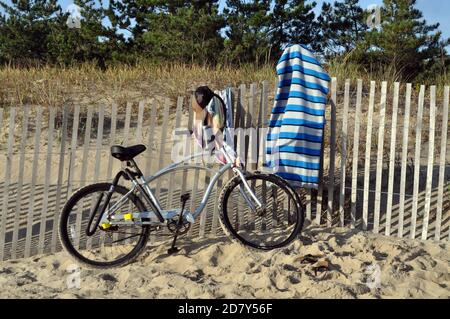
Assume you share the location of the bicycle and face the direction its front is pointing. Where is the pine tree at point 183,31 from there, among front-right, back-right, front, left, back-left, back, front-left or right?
left

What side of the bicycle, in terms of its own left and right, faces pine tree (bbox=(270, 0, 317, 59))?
left

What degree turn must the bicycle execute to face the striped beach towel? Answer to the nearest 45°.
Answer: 0° — it already faces it

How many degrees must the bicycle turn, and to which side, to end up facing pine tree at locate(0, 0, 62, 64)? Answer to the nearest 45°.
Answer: approximately 90° to its left

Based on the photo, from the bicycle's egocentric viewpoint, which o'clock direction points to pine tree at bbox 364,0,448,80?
The pine tree is roughly at 10 o'clock from the bicycle.

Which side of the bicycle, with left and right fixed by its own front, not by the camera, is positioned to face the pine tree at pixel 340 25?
left

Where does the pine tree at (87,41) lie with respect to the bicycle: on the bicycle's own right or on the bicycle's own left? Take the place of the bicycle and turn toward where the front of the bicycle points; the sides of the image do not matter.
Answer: on the bicycle's own left

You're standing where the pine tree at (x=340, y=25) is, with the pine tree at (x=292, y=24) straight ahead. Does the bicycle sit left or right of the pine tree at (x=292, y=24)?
left

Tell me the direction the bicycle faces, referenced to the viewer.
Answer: facing to the right of the viewer

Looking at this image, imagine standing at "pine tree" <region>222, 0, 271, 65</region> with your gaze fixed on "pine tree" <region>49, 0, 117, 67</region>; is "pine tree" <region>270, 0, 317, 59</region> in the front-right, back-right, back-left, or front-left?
back-right

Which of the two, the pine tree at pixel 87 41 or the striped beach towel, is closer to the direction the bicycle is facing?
the striped beach towel

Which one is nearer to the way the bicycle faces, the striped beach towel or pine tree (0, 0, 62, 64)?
the striped beach towel

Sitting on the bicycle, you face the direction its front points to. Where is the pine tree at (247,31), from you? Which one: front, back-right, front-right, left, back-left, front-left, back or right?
left
